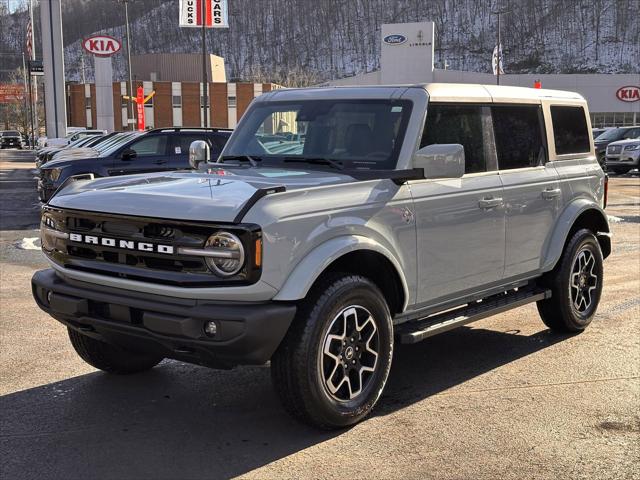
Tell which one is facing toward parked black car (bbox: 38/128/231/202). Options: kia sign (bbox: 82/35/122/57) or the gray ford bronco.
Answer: the kia sign

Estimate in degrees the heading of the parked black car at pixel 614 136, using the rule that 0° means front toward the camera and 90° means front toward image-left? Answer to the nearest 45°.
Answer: approximately 45°

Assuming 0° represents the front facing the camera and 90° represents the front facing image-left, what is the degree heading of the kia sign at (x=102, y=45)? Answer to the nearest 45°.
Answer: approximately 0°

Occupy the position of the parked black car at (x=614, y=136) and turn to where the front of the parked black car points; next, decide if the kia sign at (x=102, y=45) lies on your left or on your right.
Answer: on your right

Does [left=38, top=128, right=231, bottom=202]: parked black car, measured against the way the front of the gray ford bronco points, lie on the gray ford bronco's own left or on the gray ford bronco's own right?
on the gray ford bronco's own right
